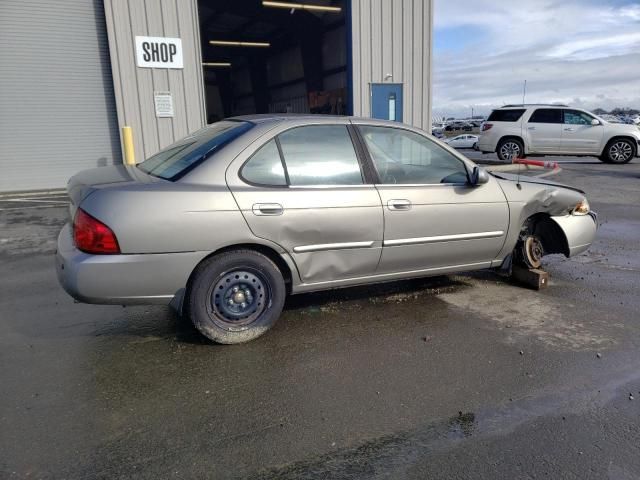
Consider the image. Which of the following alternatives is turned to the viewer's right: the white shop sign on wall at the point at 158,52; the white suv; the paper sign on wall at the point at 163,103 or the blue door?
the white suv

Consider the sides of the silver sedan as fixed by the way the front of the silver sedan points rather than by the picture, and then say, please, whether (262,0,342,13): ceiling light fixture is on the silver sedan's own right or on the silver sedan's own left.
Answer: on the silver sedan's own left

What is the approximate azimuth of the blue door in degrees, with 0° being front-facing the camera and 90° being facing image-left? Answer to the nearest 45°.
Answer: approximately 0°

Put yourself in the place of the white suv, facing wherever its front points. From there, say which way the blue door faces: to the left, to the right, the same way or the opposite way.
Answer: to the right

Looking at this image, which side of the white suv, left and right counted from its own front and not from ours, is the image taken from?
right

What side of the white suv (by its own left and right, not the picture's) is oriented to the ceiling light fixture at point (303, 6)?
back

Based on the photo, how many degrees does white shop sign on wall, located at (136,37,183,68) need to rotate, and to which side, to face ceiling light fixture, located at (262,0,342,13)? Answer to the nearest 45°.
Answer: approximately 135° to its left

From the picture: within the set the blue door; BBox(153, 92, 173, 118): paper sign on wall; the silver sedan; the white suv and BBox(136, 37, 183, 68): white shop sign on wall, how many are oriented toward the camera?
3

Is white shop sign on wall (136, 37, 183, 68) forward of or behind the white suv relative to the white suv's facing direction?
behind

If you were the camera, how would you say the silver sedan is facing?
facing away from the viewer and to the right of the viewer

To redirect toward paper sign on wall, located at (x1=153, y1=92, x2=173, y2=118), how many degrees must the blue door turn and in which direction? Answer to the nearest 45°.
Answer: approximately 45° to its right
